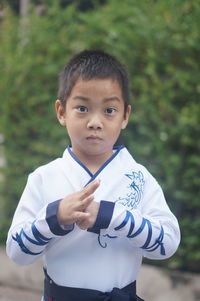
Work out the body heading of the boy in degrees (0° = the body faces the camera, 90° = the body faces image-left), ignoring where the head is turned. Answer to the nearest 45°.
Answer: approximately 0°
